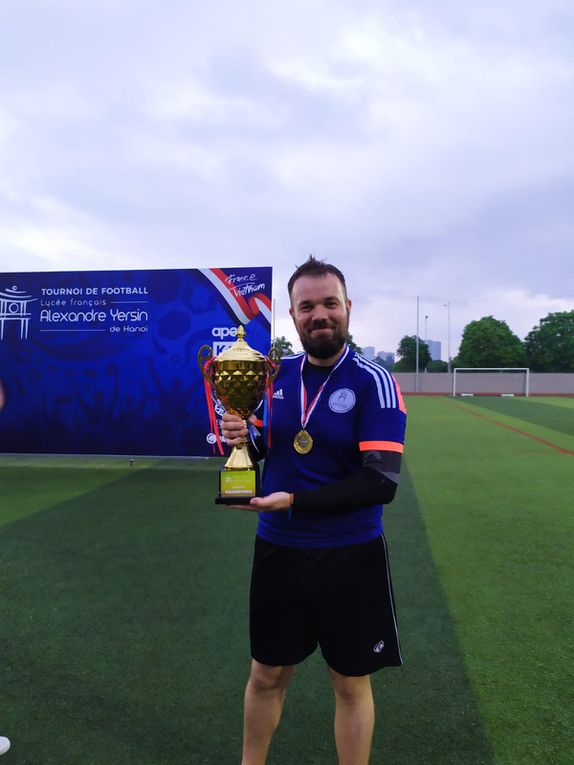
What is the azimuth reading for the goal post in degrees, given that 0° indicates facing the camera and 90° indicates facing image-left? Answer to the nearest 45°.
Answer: approximately 0°

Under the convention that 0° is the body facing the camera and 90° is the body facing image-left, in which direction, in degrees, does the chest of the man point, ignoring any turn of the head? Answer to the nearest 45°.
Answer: approximately 45°

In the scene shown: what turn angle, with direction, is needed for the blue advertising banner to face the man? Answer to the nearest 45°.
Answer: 0° — it already faces them

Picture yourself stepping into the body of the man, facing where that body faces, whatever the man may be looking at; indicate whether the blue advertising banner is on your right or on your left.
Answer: on your right

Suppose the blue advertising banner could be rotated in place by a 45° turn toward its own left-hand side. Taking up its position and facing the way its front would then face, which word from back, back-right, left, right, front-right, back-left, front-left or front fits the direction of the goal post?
left

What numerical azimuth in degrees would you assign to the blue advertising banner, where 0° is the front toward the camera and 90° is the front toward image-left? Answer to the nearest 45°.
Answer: approximately 0°

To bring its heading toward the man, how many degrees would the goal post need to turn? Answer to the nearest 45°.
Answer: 0° — it already faces them
